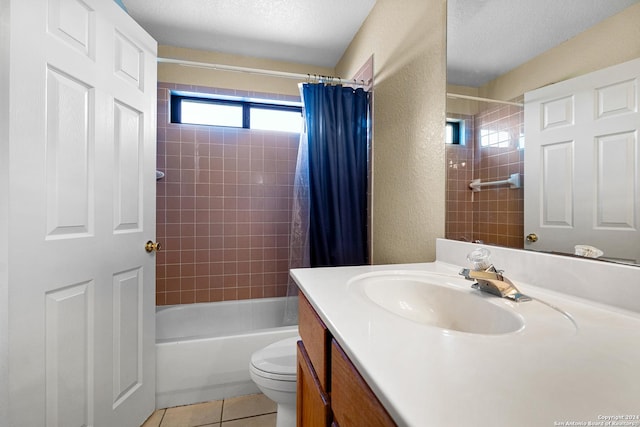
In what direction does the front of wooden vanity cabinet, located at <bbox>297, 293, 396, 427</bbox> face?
to the viewer's left

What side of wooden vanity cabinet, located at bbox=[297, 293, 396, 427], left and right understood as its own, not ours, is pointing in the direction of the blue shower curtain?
right

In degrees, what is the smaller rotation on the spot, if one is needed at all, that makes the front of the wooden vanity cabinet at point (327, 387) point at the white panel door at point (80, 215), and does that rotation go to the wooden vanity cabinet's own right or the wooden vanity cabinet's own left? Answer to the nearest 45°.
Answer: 0° — it already faces it

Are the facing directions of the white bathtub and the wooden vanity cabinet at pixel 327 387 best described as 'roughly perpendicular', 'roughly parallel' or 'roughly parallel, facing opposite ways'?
roughly perpendicular

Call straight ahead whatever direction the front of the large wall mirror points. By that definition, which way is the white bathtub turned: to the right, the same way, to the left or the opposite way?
to the left

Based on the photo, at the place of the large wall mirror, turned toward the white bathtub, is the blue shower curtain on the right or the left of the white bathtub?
right

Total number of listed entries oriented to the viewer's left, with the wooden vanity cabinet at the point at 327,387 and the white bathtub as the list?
1
